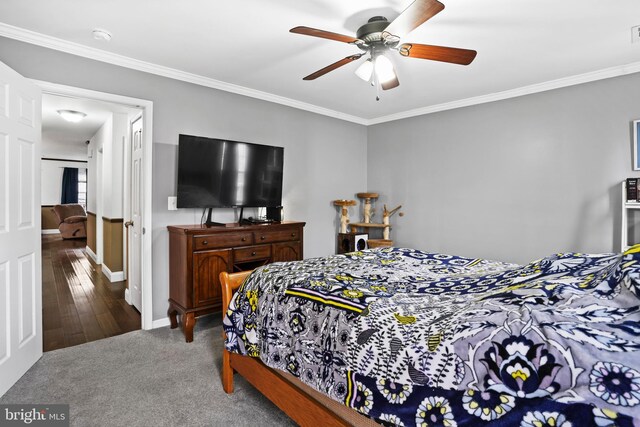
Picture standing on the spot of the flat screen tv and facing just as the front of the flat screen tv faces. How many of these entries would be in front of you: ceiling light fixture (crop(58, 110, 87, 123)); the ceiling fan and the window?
1

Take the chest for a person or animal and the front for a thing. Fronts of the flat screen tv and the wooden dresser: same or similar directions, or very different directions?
same or similar directions

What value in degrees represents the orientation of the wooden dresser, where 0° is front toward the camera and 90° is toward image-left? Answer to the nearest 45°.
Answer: approximately 315°

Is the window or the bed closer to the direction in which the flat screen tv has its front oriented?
the bed

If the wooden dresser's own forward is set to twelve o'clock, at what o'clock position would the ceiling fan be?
The ceiling fan is roughly at 12 o'clock from the wooden dresser.

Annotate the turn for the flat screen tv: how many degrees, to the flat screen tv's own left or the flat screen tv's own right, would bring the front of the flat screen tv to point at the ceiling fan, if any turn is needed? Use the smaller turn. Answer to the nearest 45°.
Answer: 0° — it already faces it

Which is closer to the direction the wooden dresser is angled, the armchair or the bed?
the bed

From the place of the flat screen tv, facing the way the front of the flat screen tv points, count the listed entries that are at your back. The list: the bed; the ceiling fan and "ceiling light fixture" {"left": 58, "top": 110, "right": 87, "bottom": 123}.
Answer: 1

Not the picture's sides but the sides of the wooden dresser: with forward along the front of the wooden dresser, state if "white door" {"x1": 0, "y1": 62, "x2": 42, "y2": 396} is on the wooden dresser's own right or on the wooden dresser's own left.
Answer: on the wooden dresser's own right

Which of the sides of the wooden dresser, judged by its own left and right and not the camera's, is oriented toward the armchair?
back

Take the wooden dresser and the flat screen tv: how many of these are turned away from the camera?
0

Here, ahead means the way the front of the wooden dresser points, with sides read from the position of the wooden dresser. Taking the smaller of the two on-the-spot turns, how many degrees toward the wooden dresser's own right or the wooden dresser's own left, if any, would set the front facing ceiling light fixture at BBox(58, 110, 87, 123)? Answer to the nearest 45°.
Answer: approximately 180°

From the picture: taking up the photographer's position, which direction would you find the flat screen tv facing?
facing the viewer and to the right of the viewer
